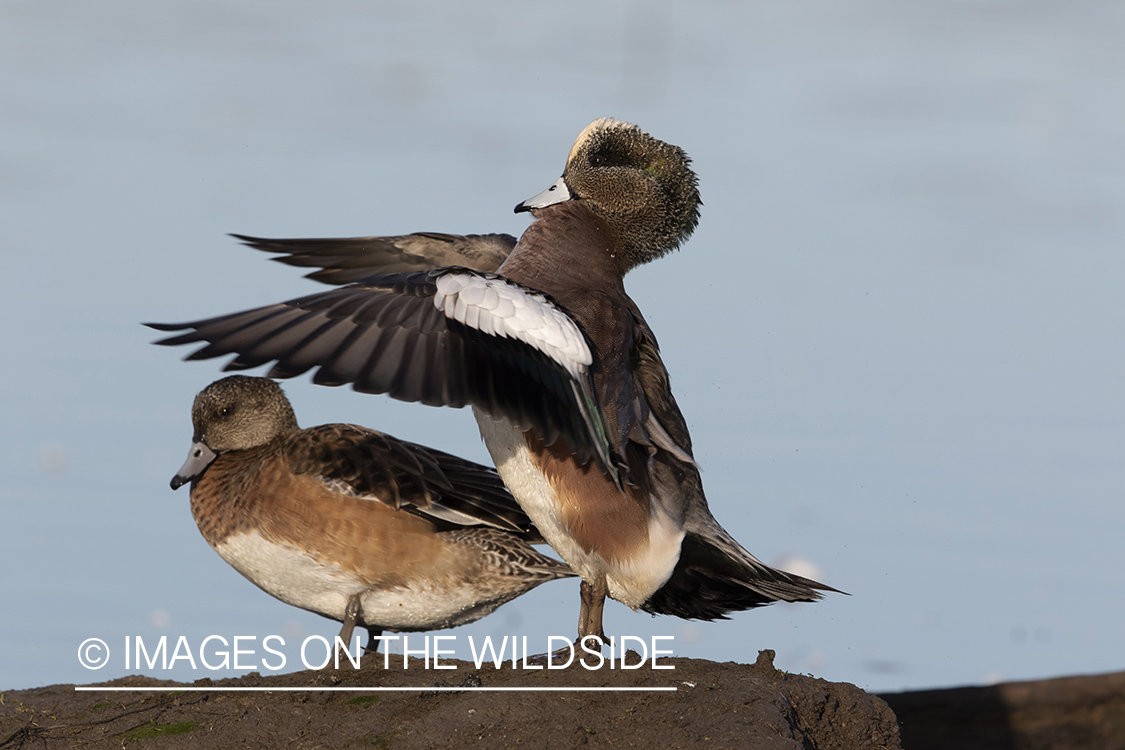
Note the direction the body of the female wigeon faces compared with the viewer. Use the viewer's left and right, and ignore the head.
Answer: facing to the left of the viewer

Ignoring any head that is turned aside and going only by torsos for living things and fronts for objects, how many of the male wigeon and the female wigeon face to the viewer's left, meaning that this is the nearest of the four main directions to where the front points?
2

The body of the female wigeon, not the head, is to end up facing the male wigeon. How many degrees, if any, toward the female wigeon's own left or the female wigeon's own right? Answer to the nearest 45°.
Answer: approximately 135° to the female wigeon's own left

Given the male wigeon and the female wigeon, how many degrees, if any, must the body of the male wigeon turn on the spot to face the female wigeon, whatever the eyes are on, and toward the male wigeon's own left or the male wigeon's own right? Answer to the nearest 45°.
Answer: approximately 45° to the male wigeon's own right

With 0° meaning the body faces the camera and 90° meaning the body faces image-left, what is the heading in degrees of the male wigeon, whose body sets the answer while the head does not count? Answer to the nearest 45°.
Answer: approximately 90°
